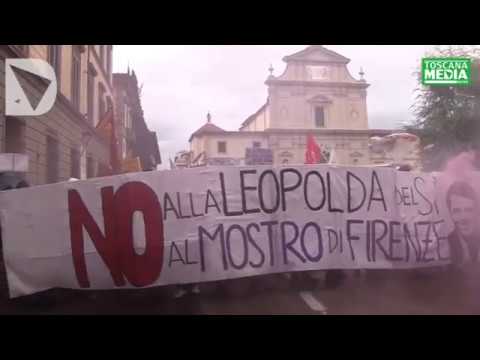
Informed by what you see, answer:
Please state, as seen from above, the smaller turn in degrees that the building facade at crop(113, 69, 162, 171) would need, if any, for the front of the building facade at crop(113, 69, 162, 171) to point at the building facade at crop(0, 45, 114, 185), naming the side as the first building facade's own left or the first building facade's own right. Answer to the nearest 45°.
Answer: approximately 45° to the first building facade's own right

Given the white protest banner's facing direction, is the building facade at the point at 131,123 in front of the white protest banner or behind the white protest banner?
behind

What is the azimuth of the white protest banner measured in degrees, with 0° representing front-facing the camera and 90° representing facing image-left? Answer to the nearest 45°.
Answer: approximately 0°

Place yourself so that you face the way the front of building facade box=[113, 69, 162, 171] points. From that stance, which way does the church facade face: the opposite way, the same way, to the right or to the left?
to the right

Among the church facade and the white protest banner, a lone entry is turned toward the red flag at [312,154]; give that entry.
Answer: the church facade

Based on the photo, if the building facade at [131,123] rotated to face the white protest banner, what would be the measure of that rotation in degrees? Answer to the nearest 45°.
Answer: approximately 45° to its right

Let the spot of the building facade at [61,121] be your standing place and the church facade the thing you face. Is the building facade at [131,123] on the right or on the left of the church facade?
left

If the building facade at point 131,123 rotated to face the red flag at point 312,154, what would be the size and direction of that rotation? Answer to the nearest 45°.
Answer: approximately 45° to its right

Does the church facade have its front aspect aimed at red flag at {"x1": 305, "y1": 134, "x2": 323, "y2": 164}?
yes

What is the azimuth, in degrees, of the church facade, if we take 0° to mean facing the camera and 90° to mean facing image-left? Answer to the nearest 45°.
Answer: approximately 0°

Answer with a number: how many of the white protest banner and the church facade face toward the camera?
2

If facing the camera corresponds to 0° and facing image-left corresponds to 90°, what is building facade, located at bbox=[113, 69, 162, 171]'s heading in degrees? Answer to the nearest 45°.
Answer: approximately 315°
